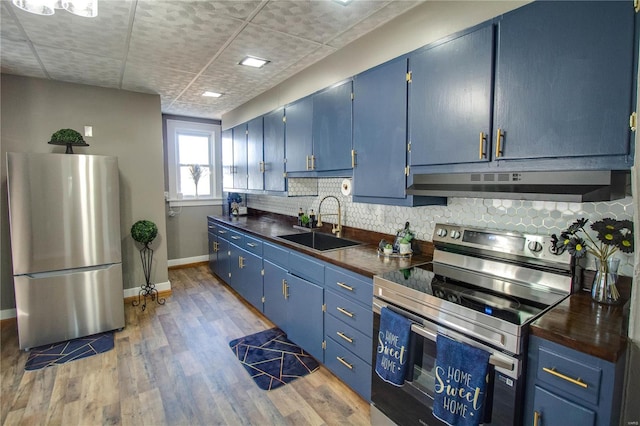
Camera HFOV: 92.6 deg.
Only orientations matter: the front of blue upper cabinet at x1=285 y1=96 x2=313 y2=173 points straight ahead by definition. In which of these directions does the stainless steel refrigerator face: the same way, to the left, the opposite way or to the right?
to the left

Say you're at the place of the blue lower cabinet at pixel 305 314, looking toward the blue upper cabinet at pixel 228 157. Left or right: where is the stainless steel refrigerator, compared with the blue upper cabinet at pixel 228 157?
left

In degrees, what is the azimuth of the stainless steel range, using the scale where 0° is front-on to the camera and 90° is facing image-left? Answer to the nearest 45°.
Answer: approximately 45°

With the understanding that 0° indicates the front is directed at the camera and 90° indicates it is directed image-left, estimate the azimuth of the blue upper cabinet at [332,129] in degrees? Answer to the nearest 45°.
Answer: approximately 45°

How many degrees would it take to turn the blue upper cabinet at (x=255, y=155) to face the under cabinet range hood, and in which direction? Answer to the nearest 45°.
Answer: approximately 90° to its left

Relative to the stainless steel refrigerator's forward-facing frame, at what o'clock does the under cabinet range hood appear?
The under cabinet range hood is roughly at 11 o'clock from the stainless steel refrigerator.

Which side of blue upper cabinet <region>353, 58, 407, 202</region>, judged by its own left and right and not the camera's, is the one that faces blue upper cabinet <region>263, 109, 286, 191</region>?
right

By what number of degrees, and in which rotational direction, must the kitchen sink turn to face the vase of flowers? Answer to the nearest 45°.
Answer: approximately 90° to its left

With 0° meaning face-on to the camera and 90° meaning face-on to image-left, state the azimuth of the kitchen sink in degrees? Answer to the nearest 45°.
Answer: approximately 45°

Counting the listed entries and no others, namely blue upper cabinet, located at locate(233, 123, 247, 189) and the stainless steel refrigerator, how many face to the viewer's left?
1

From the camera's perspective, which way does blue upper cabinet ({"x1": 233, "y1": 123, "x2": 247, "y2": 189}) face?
to the viewer's left

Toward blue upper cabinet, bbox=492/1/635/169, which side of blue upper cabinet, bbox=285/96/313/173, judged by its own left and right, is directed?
left
